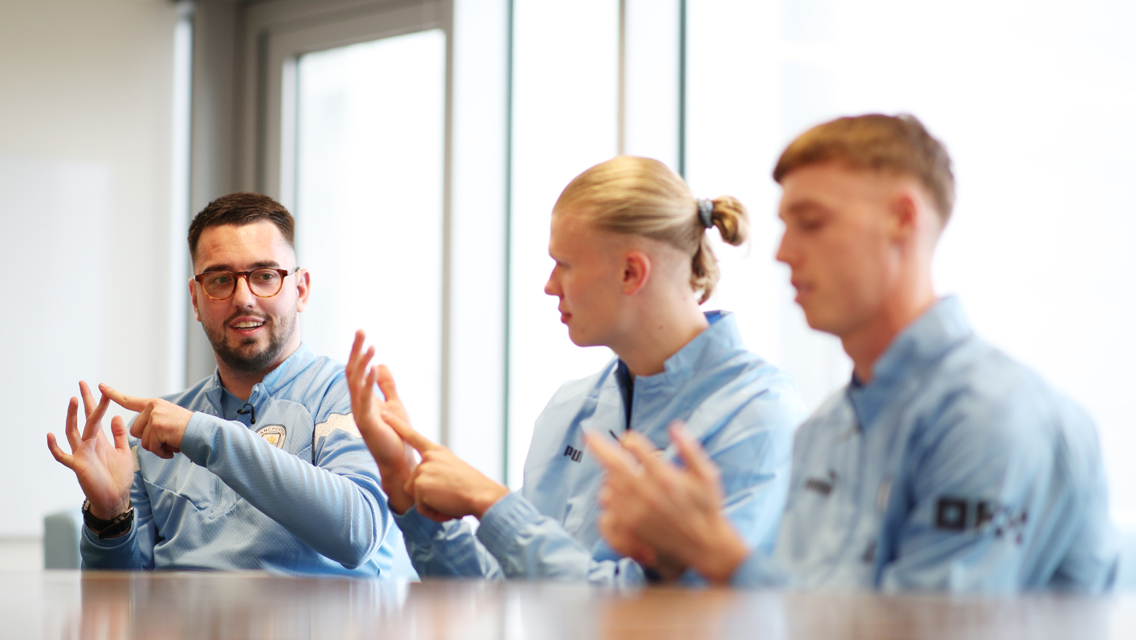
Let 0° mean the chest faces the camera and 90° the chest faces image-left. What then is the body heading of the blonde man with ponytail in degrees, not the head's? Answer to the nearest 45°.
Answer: approximately 45°

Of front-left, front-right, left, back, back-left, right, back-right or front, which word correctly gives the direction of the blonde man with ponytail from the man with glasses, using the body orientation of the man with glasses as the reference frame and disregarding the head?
left

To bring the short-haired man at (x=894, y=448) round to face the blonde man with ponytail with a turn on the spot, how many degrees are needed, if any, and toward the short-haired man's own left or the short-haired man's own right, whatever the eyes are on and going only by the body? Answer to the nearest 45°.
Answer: approximately 90° to the short-haired man's own right

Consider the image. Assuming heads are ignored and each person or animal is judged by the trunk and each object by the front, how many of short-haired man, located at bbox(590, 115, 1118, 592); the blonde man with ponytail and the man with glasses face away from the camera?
0

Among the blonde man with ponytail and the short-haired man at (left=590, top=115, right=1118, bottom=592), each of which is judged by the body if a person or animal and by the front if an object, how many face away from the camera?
0

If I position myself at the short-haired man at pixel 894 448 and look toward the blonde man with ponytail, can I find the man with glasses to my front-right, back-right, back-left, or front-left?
front-left

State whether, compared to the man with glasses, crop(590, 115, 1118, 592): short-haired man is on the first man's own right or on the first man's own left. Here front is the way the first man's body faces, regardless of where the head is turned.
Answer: on the first man's own left

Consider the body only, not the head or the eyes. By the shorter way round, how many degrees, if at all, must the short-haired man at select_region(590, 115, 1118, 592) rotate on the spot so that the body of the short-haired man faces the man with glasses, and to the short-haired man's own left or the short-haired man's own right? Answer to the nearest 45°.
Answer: approximately 90° to the short-haired man's own right

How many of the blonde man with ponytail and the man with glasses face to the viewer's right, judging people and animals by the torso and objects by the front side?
0

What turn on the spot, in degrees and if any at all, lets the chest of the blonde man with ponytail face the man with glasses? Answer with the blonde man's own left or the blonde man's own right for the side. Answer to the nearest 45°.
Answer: approximately 90° to the blonde man's own right

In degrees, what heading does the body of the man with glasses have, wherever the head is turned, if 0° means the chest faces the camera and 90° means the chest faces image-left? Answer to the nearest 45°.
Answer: approximately 45°

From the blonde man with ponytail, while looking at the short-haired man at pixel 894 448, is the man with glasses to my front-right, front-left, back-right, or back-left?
back-right

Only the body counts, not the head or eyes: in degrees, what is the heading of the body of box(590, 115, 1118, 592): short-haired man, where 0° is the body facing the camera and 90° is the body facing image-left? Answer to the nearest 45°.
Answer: approximately 45°

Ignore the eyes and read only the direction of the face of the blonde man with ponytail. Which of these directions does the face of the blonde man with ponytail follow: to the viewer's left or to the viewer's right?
to the viewer's left
